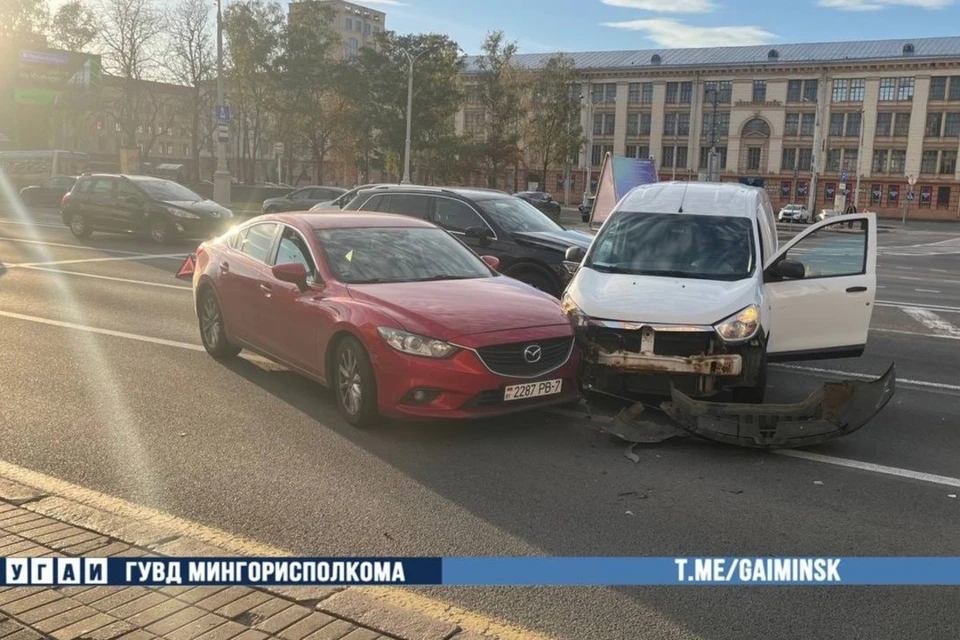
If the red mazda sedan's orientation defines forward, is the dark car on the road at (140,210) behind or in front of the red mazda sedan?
behind

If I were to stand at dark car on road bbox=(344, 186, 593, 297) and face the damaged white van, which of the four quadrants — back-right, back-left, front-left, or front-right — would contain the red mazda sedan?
front-right

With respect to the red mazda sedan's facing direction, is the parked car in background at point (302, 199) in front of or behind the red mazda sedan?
behind

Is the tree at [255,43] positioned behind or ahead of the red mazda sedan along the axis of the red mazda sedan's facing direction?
behind

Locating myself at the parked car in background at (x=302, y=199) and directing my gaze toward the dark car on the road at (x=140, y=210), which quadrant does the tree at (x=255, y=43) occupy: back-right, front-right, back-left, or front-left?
back-right

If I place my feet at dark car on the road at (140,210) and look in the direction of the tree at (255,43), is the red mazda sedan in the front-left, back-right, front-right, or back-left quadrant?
back-right

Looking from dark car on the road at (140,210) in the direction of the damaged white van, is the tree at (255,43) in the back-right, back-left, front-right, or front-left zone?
back-left

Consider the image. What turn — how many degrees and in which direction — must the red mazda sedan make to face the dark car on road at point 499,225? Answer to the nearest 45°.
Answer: approximately 135° to its left

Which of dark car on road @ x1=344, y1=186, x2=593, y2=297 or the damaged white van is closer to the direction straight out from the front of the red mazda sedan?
the damaged white van

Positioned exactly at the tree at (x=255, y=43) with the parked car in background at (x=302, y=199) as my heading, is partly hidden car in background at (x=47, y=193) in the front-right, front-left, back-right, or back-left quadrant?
front-right
